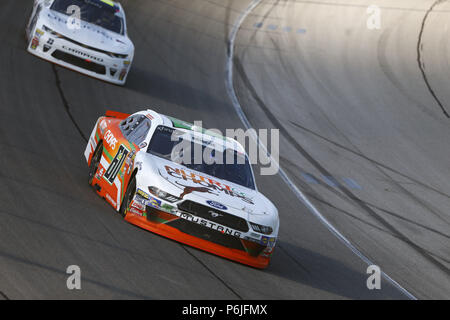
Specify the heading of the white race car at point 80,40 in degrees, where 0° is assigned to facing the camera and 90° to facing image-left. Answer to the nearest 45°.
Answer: approximately 0°

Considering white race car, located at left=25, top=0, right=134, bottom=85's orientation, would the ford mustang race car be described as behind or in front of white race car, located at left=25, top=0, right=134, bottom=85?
in front
